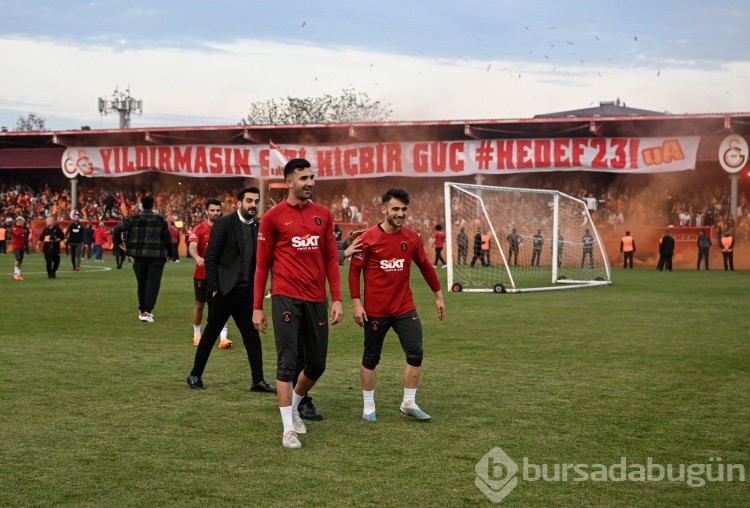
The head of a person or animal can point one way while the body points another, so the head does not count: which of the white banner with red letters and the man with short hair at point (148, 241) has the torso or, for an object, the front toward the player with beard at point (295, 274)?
the white banner with red letters

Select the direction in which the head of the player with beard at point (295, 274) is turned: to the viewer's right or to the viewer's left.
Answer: to the viewer's right

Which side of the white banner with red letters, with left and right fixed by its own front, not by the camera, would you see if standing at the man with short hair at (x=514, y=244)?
front

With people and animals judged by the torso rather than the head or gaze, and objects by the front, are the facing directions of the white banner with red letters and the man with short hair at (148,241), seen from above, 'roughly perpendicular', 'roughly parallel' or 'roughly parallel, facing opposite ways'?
roughly parallel, facing opposite ways

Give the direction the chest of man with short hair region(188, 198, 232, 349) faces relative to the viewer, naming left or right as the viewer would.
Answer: facing the viewer and to the right of the viewer

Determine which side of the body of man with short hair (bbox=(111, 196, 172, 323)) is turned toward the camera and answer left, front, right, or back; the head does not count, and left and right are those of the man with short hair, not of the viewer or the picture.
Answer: back

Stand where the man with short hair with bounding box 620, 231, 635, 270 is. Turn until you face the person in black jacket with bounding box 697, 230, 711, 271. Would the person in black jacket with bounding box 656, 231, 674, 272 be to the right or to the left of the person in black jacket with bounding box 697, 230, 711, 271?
right

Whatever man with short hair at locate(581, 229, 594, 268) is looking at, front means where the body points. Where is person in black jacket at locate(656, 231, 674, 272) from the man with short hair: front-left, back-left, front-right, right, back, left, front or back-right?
back-left

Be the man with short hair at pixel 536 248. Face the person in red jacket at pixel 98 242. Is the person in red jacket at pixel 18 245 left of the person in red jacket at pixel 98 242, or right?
left

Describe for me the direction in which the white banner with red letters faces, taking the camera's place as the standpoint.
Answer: facing the viewer

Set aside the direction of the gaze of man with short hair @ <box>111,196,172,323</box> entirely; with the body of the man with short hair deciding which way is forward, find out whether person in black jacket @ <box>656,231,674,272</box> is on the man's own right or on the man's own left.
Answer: on the man's own right

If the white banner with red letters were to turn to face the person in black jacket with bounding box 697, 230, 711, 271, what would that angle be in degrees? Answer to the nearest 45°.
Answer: approximately 45° to its left

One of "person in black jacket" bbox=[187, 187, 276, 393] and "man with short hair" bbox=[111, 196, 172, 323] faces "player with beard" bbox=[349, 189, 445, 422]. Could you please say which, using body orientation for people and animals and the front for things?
the person in black jacket

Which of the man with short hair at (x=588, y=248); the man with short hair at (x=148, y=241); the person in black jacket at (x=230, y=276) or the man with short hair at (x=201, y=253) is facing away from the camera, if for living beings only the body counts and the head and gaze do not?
the man with short hair at (x=148, y=241)
